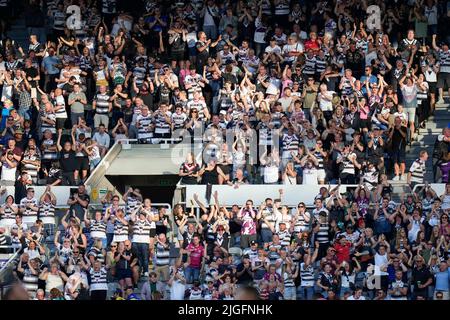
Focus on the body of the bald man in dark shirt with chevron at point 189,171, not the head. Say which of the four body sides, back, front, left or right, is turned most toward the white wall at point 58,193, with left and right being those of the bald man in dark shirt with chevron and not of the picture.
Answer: right

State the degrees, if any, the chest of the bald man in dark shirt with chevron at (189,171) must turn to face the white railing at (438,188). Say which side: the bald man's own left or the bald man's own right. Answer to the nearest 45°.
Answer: approximately 90° to the bald man's own left

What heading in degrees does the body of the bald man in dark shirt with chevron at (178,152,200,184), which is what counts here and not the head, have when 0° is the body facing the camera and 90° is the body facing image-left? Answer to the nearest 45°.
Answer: approximately 0°
